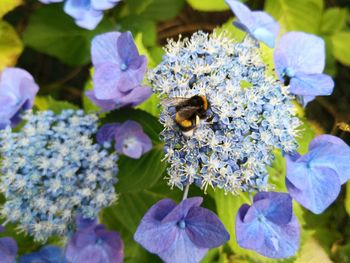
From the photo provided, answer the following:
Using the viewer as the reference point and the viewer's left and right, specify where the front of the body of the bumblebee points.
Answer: facing away from the viewer and to the right of the viewer
